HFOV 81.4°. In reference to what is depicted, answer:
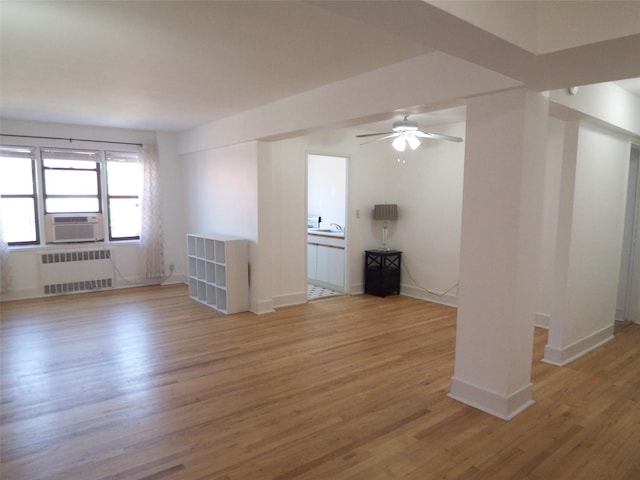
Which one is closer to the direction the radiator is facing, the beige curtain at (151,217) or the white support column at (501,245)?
the white support column

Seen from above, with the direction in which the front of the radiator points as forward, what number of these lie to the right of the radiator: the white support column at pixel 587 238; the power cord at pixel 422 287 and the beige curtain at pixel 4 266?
1

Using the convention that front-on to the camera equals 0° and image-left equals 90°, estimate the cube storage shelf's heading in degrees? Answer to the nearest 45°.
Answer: approximately 45°

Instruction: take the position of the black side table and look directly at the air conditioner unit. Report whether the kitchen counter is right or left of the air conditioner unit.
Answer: right

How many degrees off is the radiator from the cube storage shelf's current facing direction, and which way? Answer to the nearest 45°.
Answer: approximately 90° to its right

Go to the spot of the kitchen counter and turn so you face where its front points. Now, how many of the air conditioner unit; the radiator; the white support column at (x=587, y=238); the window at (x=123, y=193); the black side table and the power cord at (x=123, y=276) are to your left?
2

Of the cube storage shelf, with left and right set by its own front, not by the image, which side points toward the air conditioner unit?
right

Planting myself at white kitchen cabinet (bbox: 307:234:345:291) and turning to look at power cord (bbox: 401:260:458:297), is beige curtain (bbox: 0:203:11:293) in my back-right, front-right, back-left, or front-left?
back-right

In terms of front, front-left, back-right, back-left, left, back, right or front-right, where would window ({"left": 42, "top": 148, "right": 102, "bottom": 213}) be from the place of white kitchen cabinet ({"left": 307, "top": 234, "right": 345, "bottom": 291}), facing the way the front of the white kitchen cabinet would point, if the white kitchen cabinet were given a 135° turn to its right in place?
left

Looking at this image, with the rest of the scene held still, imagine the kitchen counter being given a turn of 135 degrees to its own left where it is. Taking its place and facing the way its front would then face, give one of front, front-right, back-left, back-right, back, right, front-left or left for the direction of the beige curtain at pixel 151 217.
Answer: back

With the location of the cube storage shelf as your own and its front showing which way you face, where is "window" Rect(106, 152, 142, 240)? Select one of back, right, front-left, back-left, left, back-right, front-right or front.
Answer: right

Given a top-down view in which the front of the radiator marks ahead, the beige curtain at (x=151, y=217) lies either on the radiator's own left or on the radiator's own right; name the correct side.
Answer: on the radiator's own left

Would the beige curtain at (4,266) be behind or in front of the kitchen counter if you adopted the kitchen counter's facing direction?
in front

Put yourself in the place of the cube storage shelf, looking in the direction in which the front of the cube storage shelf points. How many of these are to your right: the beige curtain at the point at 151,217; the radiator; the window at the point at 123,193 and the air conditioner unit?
4

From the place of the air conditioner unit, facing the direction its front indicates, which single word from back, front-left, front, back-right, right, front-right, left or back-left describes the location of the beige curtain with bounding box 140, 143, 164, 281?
left

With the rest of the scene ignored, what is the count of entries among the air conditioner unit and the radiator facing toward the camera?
2

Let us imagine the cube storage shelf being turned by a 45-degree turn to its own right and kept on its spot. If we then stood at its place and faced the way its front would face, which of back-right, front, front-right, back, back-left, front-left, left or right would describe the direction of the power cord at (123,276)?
front-right

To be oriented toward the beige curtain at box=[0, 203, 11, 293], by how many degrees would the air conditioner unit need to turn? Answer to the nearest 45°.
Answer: approximately 90° to its right

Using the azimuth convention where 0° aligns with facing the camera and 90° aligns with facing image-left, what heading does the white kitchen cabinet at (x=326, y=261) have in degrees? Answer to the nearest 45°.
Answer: approximately 45°
